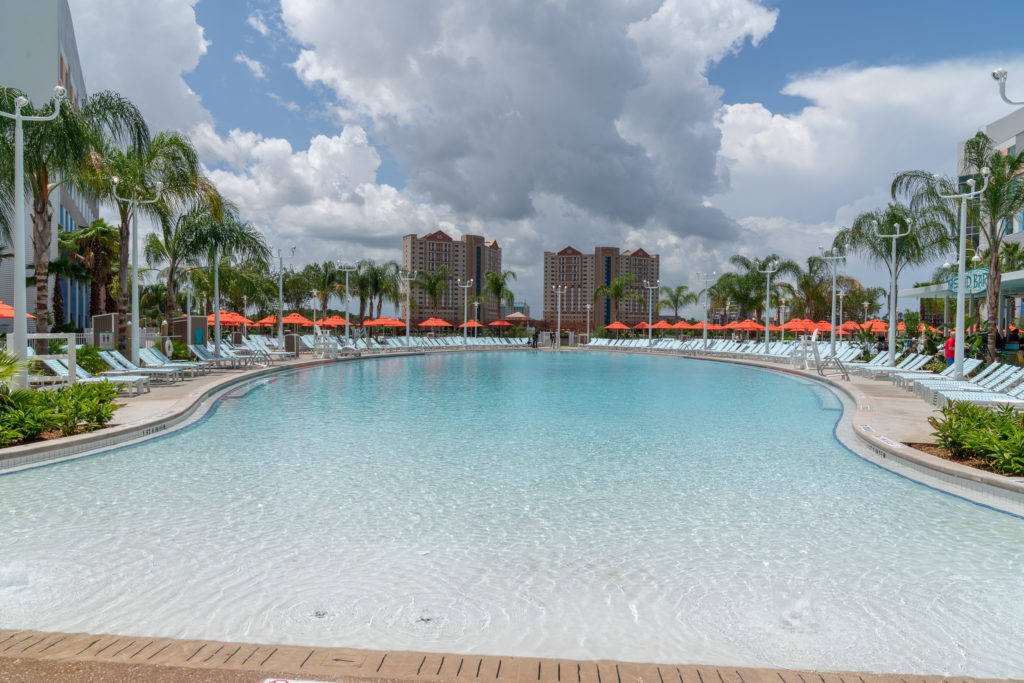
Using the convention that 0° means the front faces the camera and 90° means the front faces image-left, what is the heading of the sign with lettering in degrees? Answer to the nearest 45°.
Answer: approximately 45°

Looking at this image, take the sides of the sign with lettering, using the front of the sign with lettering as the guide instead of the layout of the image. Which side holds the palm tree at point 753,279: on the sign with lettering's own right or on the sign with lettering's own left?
on the sign with lettering's own right

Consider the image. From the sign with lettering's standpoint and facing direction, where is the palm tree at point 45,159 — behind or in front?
in front

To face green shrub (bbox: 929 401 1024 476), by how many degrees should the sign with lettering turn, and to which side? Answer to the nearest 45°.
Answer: approximately 45° to its left

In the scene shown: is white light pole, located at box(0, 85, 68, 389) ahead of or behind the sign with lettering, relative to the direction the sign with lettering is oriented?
ahead

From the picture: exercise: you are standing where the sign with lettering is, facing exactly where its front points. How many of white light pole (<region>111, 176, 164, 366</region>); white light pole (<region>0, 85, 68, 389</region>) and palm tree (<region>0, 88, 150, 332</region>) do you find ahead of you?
3
